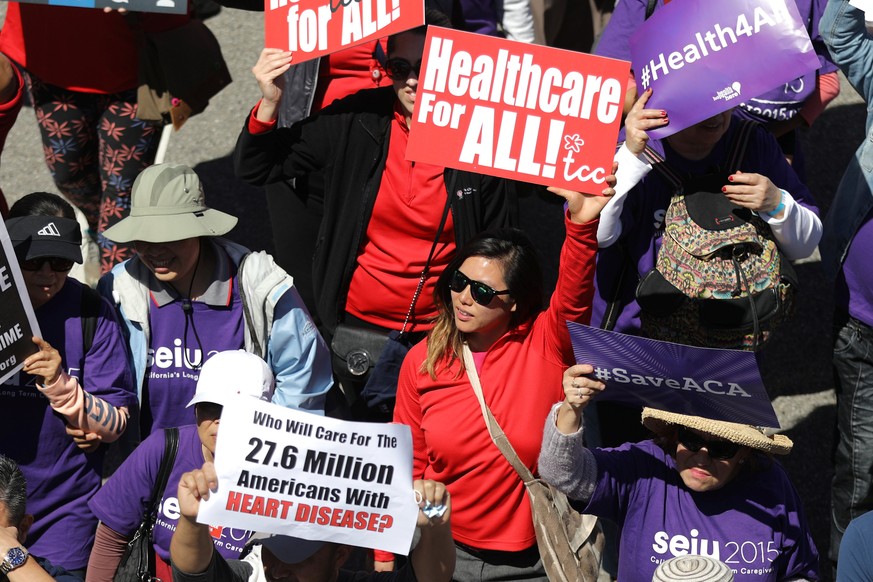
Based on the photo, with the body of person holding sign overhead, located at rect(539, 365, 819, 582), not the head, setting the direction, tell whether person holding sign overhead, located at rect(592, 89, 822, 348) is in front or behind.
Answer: behind

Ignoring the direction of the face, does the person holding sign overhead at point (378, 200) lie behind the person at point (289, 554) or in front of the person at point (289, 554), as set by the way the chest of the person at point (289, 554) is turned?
behind

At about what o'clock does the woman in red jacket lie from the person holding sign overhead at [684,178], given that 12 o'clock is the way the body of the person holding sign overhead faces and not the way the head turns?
The woman in red jacket is roughly at 1 o'clock from the person holding sign overhead.

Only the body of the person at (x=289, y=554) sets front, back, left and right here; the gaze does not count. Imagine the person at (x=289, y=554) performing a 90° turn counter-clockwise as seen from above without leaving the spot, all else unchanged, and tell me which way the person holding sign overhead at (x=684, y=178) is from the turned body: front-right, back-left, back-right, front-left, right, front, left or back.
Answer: front-left

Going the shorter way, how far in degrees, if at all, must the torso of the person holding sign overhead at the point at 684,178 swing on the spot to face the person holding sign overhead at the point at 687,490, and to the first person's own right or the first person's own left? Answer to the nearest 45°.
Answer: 0° — they already face them

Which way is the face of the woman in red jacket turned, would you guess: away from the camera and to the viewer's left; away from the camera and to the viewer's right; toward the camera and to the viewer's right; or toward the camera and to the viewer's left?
toward the camera and to the viewer's left

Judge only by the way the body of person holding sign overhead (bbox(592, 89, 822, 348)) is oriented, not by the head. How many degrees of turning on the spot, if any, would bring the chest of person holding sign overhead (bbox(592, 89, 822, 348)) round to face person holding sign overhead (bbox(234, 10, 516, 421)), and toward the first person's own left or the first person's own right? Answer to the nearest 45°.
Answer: approximately 90° to the first person's own right

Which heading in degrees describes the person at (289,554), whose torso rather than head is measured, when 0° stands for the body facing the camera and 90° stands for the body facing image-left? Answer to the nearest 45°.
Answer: approximately 0°

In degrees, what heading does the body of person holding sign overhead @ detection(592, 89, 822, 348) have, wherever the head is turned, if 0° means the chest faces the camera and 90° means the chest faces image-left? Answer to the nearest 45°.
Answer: approximately 0°
